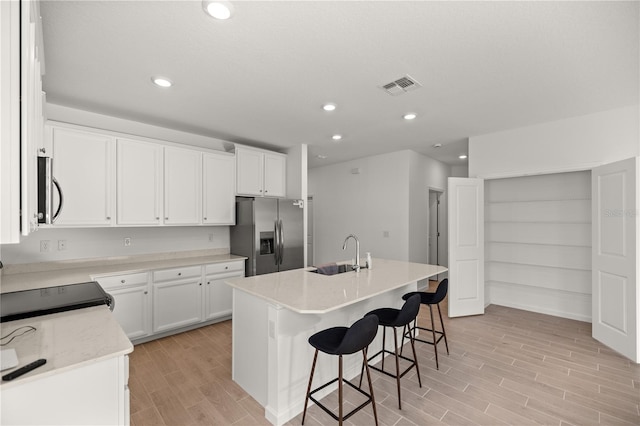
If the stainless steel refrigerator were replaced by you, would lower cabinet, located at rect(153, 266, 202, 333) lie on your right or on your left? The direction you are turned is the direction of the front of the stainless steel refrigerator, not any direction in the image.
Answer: on your right

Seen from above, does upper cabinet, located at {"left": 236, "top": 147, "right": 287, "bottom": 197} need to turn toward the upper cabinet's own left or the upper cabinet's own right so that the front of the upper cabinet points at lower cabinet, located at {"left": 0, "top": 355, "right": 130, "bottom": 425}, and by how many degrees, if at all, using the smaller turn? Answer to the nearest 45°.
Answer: approximately 45° to the upper cabinet's own right

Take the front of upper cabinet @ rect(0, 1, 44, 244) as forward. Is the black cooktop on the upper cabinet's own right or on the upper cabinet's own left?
on the upper cabinet's own left

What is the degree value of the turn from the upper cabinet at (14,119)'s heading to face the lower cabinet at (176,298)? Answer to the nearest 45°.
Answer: approximately 45° to its left

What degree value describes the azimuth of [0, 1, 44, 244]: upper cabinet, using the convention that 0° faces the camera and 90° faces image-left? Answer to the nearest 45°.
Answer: approximately 270°

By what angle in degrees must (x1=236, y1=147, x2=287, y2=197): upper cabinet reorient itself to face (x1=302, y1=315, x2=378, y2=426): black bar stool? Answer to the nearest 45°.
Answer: approximately 45° to its right

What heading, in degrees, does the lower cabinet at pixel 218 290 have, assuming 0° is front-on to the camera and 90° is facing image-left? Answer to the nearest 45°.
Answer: approximately 315°

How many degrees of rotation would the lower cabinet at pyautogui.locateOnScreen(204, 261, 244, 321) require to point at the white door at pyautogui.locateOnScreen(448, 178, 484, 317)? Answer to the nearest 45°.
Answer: approximately 45° to its left
